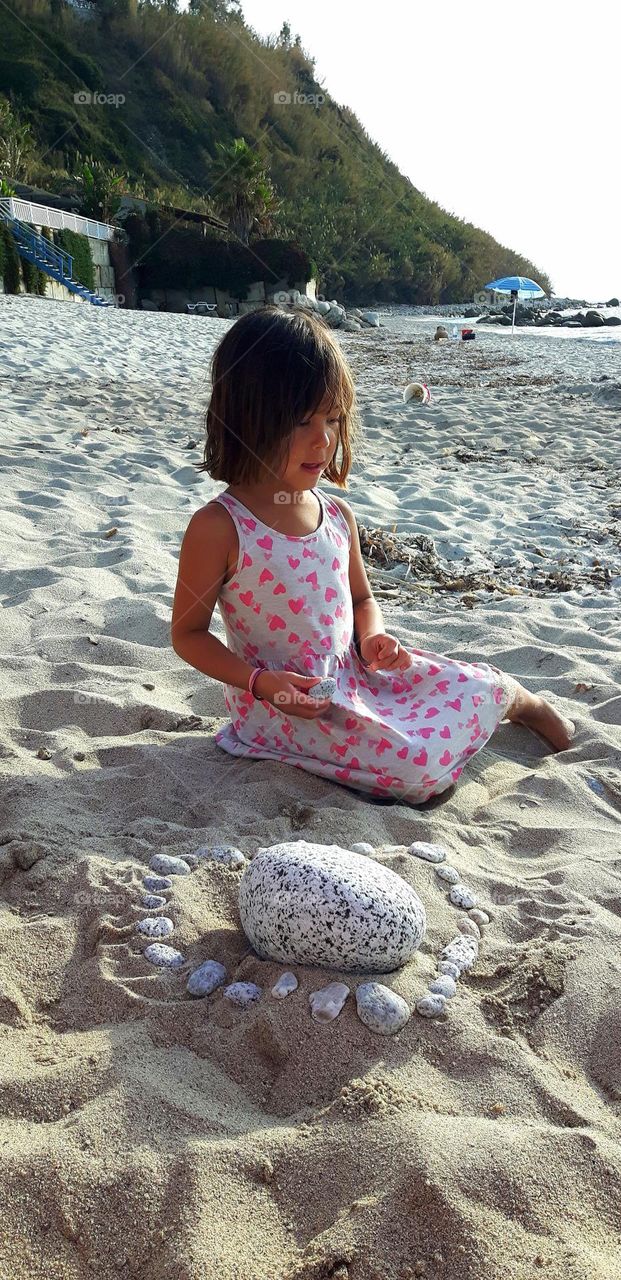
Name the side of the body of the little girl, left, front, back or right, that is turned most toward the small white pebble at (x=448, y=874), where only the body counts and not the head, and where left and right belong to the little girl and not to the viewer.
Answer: front

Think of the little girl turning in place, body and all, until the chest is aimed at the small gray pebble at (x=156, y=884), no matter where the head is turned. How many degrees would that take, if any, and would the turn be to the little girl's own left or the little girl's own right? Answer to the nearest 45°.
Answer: approximately 45° to the little girl's own right

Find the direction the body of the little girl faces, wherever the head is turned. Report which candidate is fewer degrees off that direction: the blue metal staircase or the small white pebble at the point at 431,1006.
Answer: the small white pebble

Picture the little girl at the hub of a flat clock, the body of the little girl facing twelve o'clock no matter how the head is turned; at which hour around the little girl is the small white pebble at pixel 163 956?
The small white pebble is roughly at 2 o'clock from the little girl.

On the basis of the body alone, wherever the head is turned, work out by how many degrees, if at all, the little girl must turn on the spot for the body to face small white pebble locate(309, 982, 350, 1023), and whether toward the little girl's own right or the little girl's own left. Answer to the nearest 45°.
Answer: approximately 45° to the little girl's own right

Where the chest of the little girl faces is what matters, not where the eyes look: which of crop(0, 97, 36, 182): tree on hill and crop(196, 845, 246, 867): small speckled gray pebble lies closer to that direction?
the small speckled gray pebble

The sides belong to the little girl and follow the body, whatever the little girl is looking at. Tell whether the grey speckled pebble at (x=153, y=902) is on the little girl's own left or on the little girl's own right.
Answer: on the little girl's own right

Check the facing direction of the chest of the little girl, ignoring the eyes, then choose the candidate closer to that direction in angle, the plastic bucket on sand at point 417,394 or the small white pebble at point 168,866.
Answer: the small white pebble

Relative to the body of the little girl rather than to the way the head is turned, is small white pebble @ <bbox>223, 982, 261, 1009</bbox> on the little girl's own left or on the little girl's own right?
on the little girl's own right

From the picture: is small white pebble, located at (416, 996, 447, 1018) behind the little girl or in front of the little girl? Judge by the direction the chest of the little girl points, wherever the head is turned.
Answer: in front

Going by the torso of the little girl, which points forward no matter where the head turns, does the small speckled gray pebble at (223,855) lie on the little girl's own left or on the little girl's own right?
on the little girl's own right

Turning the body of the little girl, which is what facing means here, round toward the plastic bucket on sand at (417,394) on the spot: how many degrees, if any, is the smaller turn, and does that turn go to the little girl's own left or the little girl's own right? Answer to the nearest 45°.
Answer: approximately 135° to the little girl's own left

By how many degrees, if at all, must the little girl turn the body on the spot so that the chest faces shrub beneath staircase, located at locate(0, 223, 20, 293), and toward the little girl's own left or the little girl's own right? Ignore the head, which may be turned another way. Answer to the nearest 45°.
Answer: approximately 180°

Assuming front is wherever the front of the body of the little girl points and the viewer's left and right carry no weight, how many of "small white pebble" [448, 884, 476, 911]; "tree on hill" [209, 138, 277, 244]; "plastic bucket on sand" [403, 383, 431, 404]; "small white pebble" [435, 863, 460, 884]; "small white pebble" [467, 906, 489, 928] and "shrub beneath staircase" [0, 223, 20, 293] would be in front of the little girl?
3

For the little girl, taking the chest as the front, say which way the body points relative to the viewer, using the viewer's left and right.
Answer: facing the viewer and to the right of the viewer

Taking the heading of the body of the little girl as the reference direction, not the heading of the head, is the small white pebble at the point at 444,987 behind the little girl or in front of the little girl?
in front

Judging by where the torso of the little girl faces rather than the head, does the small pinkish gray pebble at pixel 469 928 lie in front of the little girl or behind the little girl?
in front

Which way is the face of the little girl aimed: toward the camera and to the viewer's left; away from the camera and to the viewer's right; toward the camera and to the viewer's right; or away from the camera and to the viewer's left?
toward the camera and to the viewer's right

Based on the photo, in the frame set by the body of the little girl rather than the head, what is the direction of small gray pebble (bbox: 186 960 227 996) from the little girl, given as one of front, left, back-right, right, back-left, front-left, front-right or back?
front-right

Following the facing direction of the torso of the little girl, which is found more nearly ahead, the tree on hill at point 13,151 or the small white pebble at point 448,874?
the small white pebble

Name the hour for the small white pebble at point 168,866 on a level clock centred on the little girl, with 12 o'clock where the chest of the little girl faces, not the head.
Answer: The small white pebble is roughly at 2 o'clock from the little girl.

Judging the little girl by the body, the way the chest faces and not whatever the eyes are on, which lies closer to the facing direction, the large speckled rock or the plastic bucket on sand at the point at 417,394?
the large speckled rock
